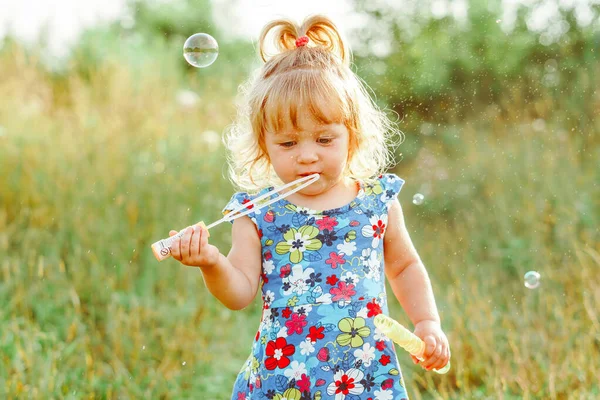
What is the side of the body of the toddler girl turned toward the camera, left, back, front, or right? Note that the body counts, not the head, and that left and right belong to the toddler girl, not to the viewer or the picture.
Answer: front
